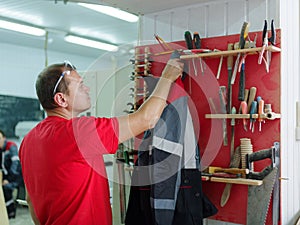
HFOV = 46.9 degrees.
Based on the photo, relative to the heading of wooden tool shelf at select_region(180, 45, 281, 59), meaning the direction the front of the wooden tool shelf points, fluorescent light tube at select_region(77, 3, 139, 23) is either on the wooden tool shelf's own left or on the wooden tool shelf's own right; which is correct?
on the wooden tool shelf's own right

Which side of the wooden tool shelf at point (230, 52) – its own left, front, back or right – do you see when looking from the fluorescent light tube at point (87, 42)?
right

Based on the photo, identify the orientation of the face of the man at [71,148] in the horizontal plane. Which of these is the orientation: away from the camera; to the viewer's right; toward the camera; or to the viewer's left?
to the viewer's right

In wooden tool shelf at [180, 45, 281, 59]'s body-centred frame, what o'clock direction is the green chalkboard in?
The green chalkboard is roughly at 3 o'clock from the wooden tool shelf.

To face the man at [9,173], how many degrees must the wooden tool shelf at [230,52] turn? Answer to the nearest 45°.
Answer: approximately 90° to its right

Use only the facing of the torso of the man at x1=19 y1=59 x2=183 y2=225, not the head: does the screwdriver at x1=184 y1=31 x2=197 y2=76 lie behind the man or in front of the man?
in front

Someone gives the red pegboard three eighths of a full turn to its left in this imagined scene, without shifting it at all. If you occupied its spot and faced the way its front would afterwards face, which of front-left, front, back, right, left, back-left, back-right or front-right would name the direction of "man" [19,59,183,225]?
back-right

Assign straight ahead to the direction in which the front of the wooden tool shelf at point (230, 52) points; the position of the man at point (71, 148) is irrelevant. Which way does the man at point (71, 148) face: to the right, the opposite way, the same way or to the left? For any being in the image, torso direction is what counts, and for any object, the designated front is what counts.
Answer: the opposite way

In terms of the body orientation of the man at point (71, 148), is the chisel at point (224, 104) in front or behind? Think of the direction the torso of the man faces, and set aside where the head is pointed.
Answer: in front

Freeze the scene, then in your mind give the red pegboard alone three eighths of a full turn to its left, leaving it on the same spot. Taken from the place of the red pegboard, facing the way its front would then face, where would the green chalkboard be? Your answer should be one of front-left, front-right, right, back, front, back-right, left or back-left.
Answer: back-left

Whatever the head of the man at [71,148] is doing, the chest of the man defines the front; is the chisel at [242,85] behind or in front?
in front

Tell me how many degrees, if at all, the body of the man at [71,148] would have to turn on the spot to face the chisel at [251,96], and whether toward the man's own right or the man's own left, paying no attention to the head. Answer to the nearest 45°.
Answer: approximately 45° to the man's own right

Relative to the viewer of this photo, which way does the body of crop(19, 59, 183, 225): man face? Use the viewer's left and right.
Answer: facing away from the viewer and to the right of the viewer

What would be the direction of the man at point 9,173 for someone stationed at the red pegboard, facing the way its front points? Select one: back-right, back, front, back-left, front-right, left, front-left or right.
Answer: right

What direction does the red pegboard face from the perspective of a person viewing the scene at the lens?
facing the viewer and to the left of the viewer
